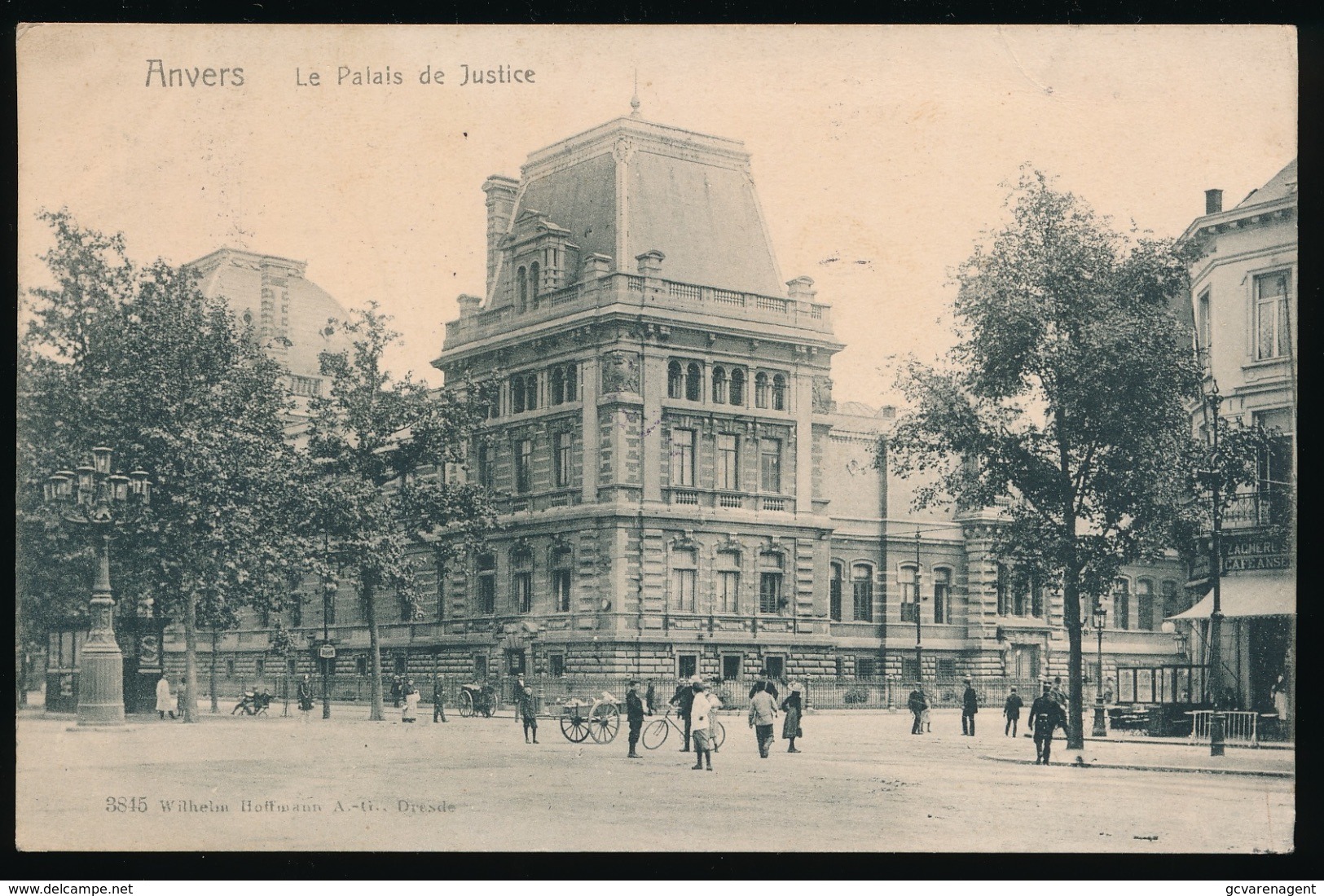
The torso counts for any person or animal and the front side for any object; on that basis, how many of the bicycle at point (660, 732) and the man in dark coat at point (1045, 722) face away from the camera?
1

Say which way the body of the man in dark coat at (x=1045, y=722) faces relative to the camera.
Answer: away from the camera

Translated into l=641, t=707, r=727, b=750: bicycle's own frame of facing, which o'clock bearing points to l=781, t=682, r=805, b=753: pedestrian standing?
The pedestrian standing is roughly at 6 o'clock from the bicycle.

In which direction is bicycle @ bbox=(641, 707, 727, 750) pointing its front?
to the viewer's left

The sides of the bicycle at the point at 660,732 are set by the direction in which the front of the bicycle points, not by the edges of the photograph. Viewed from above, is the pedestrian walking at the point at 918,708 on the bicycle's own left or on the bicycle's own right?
on the bicycle's own right
